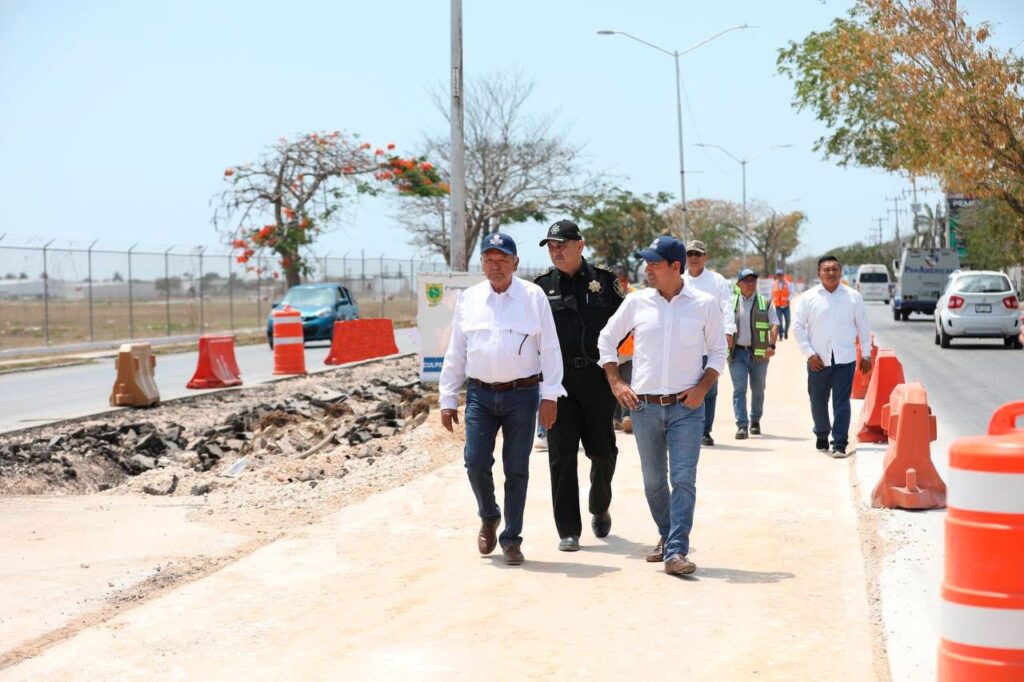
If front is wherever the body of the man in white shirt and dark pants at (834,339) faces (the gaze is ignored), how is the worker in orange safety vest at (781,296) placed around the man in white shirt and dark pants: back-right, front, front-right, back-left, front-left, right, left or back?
back

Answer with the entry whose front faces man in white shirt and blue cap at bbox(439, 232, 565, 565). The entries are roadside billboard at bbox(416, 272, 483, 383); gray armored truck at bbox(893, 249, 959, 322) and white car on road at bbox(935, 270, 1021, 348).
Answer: the roadside billboard

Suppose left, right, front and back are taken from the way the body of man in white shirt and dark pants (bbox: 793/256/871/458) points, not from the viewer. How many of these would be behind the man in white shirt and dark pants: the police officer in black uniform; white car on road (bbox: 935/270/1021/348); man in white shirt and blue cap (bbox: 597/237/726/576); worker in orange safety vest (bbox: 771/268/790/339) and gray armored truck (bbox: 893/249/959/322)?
3

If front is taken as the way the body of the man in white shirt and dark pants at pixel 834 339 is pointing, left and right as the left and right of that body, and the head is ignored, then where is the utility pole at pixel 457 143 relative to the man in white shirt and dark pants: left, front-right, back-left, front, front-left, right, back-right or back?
back-right

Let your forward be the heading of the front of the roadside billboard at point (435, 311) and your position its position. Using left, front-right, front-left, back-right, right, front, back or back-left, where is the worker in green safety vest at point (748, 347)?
front-left

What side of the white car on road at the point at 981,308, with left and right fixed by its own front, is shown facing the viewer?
back

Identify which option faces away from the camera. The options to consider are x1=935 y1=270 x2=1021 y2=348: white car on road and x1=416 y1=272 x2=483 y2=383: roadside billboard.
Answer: the white car on road

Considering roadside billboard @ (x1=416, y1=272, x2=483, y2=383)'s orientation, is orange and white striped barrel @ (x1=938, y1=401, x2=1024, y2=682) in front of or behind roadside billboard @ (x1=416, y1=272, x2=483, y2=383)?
in front

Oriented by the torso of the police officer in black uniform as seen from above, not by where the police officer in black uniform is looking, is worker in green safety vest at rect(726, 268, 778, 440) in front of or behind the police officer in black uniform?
behind

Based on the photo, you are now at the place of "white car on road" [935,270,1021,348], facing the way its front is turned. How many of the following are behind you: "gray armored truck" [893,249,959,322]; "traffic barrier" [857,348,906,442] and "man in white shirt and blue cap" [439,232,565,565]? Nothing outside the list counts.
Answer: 2

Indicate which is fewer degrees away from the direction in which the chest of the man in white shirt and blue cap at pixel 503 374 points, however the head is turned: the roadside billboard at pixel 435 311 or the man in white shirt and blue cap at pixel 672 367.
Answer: the man in white shirt and blue cap
